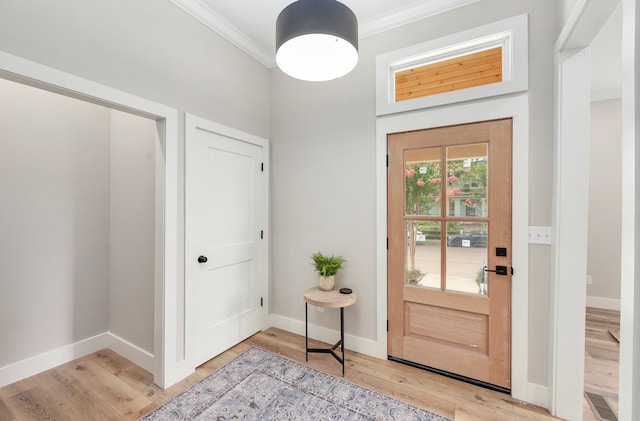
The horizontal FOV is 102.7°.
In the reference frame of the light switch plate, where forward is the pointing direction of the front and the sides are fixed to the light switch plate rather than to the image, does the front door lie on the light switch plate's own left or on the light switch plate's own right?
on the light switch plate's own right

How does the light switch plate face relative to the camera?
toward the camera

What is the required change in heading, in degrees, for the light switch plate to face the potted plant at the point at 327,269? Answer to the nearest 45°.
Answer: approximately 90° to its right

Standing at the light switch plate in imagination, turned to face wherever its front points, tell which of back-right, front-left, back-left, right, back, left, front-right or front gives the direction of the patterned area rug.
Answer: front-right

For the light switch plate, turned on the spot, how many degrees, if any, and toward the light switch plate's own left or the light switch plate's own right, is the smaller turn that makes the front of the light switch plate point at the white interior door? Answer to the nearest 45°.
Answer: approximately 45° to the light switch plate's own right

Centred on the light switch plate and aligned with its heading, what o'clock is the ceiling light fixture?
The ceiling light fixture is roughly at 1 o'clock from the light switch plate.

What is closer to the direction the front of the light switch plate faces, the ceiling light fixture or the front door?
the ceiling light fixture

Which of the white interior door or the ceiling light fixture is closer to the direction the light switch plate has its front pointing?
the ceiling light fixture

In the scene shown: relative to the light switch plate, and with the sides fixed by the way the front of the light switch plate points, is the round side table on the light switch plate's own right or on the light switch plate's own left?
on the light switch plate's own right
